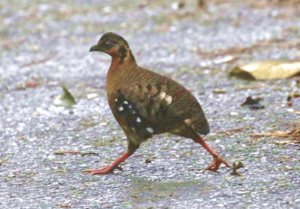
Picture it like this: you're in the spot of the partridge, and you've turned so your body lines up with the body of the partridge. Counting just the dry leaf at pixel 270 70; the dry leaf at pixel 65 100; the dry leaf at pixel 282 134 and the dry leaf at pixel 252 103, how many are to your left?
0

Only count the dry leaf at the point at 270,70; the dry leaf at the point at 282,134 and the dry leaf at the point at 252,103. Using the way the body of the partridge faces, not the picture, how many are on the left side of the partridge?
0

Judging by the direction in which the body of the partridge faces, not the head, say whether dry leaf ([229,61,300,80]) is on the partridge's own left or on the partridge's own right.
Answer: on the partridge's own right

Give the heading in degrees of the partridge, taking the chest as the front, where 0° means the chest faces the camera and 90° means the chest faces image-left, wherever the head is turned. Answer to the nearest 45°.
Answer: approximately 90°

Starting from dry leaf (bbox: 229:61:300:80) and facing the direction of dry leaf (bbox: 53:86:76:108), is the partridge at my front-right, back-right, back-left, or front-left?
front-left

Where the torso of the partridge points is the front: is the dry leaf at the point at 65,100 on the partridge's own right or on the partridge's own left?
on the partridge's own right
